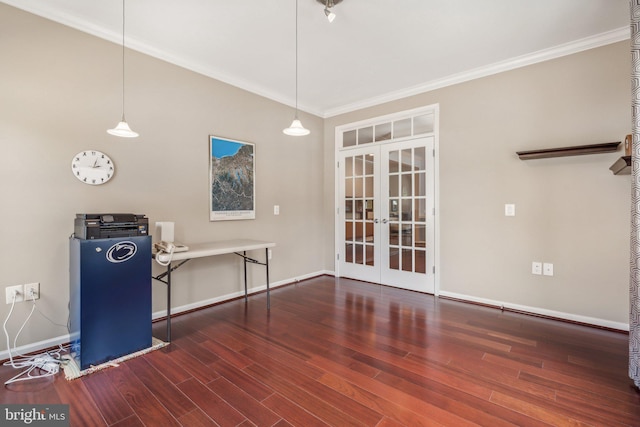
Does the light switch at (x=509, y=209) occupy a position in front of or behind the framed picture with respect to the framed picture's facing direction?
in front

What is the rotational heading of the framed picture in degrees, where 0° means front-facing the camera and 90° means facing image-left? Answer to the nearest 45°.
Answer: approximately 315°

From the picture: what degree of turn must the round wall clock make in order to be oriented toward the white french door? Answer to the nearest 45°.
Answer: approximately 90° to its left

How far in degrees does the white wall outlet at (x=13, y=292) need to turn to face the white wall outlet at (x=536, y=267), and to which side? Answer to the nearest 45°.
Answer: approximately 45° to its left

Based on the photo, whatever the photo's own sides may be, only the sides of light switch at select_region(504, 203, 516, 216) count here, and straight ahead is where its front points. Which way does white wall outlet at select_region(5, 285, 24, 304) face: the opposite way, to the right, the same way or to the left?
to the left

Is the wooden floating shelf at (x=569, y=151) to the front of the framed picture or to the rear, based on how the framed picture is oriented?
to the front
